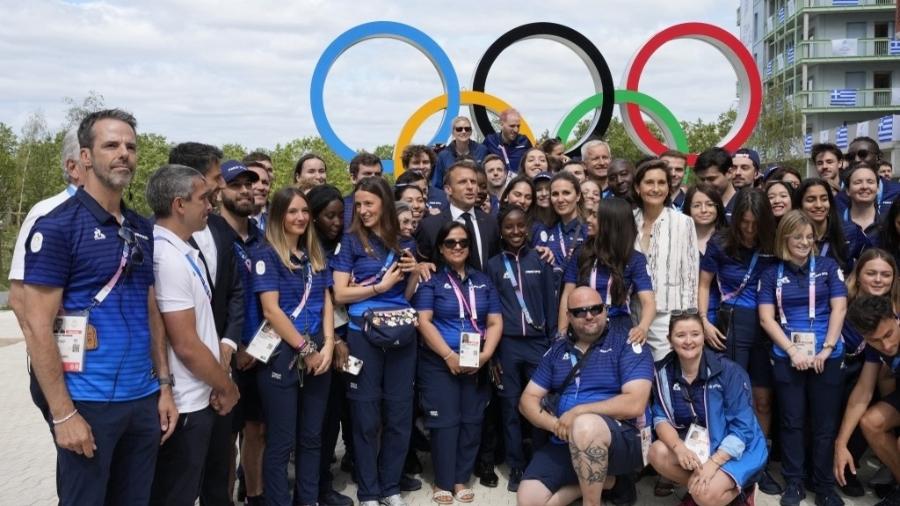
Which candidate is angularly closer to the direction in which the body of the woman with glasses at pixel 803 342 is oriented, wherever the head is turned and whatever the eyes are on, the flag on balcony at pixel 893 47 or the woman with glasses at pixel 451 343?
the woman with glasses

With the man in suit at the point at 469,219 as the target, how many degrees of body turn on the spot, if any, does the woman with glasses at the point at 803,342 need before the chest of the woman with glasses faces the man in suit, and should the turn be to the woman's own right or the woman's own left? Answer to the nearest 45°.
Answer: approximately 90° to the woman's own right

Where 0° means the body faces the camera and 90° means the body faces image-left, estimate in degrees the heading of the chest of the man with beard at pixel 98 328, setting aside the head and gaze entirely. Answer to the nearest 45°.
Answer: approximately 315°

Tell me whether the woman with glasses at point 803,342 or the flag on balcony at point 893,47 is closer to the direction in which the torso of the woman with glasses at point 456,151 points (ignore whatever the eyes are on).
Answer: the woman with glasses

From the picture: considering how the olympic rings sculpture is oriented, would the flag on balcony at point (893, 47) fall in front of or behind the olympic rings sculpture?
behind

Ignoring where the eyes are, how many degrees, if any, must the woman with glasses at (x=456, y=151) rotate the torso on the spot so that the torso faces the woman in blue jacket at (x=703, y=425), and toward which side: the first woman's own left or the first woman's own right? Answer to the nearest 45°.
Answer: approximately 45° to the first woman's own left

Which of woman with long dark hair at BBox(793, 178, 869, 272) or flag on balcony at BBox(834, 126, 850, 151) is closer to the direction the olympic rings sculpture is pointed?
the woman with long dark hair

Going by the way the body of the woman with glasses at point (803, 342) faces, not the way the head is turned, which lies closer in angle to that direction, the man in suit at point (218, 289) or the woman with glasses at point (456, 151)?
the man in suit

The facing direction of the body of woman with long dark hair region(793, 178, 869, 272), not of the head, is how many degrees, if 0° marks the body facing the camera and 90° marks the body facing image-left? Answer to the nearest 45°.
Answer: approximately 0°
